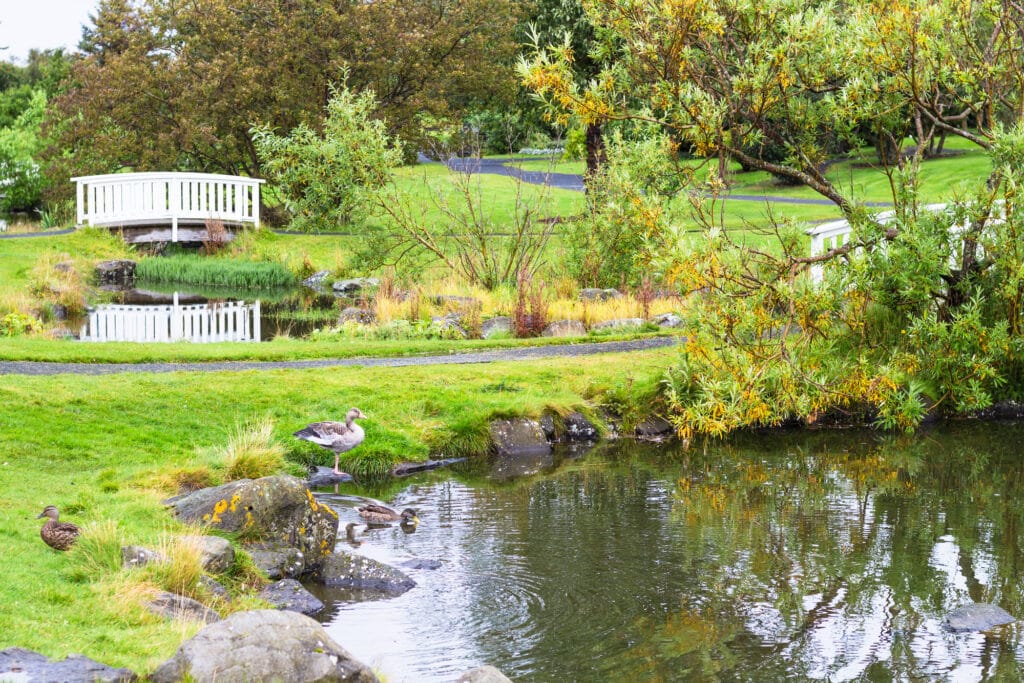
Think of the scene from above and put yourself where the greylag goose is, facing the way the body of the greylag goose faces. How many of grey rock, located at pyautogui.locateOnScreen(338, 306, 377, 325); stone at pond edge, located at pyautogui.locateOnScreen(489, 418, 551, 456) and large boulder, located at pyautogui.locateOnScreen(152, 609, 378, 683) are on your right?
1

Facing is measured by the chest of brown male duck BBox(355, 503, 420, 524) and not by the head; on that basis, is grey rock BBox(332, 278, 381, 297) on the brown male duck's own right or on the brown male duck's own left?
on the brown male duck's own left

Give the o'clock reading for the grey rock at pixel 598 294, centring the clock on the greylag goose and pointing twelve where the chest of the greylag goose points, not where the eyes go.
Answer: The grey rock is roughly at 10 o'clock from the greylag goose.

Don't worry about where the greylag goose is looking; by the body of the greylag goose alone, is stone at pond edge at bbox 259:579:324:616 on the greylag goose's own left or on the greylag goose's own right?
on the greylag goose's own right

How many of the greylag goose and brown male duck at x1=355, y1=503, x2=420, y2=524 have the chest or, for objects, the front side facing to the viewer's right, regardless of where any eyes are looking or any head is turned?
2

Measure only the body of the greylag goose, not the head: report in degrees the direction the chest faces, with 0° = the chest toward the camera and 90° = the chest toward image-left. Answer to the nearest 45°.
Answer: approximately 270°

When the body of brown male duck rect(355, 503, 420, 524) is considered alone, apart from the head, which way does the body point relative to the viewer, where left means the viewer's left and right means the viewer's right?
facing to the right of the viewer

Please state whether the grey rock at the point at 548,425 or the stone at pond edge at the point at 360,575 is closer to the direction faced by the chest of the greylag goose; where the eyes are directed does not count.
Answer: the grey rock

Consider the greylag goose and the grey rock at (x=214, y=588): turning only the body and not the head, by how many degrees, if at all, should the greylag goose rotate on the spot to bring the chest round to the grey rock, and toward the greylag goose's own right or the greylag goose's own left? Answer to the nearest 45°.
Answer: approximately 90° to the greylag goose's own right

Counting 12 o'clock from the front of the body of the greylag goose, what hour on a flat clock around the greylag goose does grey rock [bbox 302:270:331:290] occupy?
The grey rock is roughly at 9 o'clock from the greylag goose.

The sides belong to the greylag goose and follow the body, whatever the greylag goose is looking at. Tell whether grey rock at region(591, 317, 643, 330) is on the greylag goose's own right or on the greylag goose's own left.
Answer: on the greylag goose's own left

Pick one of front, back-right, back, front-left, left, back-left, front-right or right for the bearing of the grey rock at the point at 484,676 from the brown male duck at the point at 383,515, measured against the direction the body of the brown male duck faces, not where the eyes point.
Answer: right
